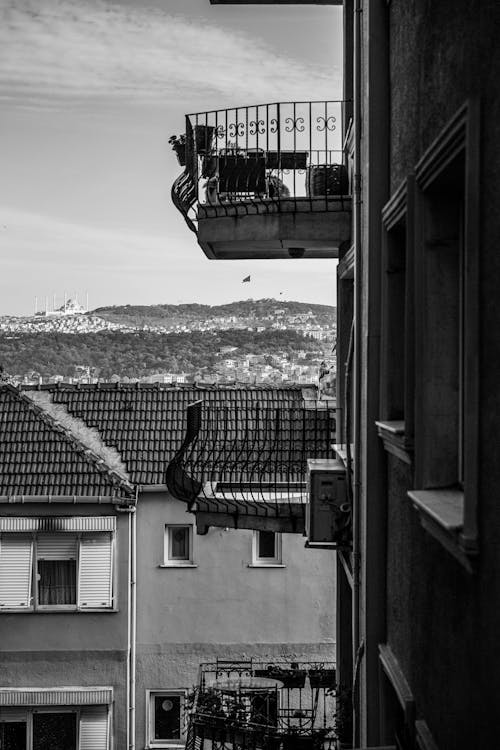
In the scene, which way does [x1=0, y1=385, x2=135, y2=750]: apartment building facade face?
toward the camera

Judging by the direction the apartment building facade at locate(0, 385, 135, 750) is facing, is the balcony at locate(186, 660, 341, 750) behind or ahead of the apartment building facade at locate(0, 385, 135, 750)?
ahead

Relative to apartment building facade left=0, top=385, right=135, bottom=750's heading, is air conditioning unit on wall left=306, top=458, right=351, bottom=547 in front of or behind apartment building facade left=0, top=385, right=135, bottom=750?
in front

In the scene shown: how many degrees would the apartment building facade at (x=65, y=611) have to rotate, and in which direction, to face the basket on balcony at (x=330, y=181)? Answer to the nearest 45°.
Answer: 0° — it already faces it
